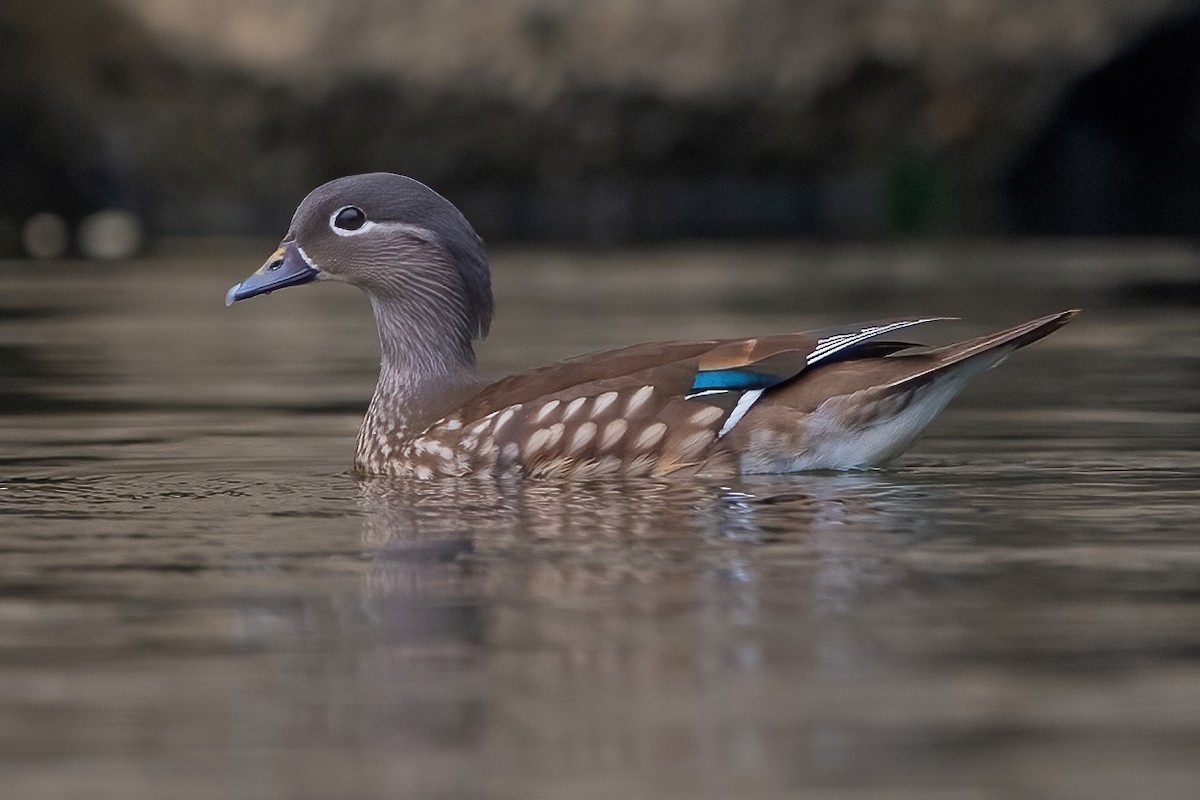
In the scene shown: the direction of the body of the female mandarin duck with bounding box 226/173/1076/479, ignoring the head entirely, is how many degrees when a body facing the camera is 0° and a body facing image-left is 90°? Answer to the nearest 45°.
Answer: approximately 90°
